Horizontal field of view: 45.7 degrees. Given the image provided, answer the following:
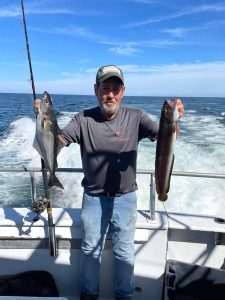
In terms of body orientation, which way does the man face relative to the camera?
toward the camera

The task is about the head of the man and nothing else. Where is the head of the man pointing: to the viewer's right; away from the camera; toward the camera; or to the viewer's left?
toward the camera
